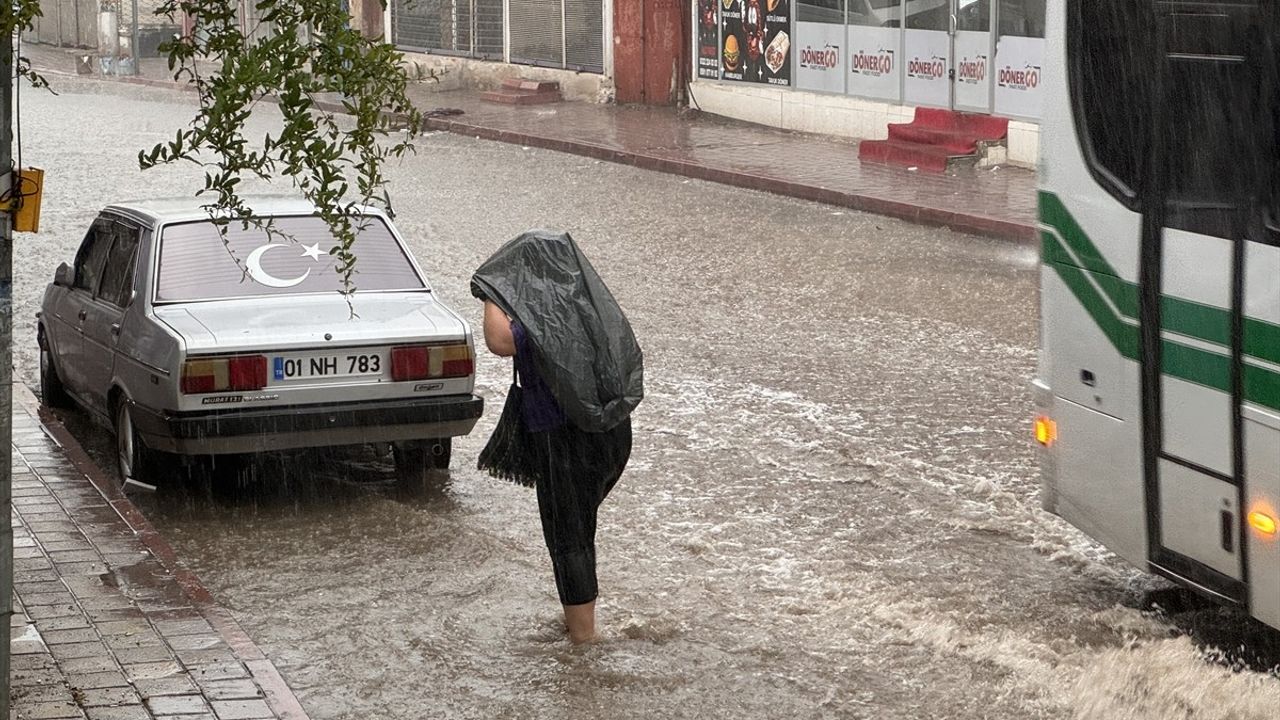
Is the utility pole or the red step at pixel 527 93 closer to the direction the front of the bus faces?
the red step

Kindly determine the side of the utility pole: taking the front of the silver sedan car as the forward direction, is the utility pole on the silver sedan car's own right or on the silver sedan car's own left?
on the silver sedan car's own left

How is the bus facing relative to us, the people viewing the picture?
facing away from the viewer and to the left of the viewer

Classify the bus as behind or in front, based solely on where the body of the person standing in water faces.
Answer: behind

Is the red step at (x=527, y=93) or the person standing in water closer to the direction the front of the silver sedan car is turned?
the red step

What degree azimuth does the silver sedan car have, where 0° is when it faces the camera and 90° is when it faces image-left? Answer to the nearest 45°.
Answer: approximately 135°

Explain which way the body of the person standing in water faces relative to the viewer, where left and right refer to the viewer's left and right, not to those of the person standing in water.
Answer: facing to the left of the viewer

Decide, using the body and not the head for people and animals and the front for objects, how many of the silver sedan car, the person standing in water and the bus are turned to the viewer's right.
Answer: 0

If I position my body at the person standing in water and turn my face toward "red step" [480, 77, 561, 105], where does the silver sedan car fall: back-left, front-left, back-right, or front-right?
front-left

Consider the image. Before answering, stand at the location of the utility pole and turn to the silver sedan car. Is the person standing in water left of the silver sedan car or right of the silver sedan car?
right

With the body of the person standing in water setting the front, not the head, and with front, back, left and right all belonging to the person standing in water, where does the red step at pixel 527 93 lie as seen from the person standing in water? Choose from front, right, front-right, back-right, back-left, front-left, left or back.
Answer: right

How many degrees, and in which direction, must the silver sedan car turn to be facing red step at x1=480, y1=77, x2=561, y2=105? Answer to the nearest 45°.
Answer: approximately 45° to its right
